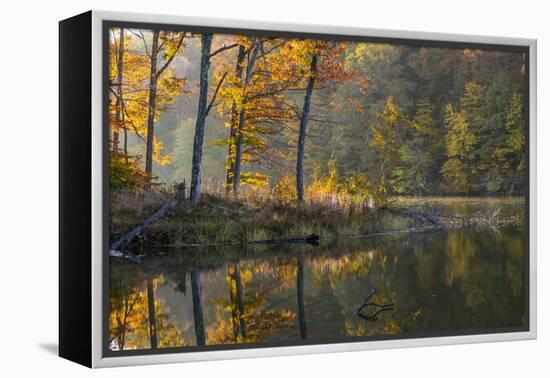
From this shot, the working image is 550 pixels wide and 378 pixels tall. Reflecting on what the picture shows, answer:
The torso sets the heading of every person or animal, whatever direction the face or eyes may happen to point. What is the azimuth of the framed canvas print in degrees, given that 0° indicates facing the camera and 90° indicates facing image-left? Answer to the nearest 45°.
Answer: approximately 315°
